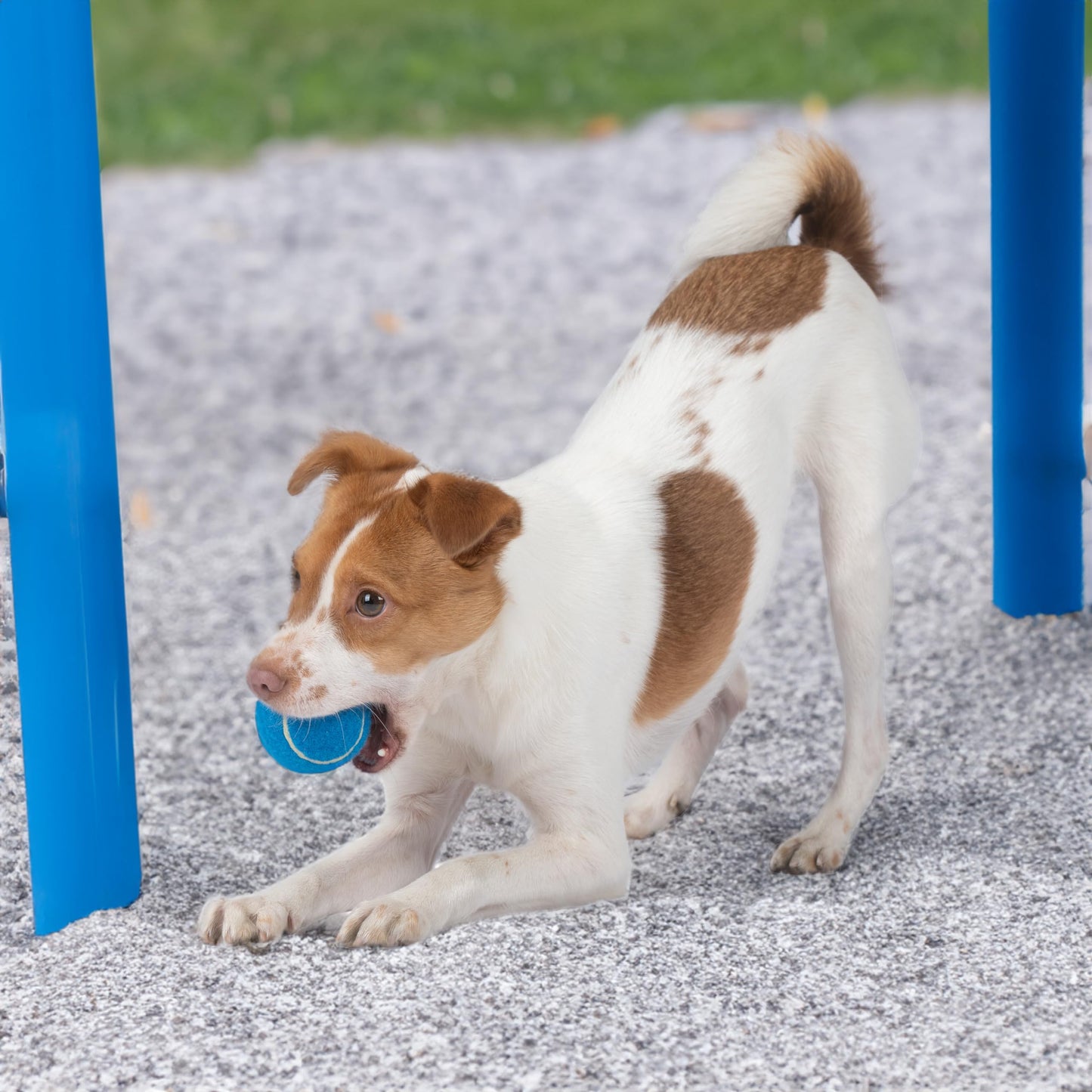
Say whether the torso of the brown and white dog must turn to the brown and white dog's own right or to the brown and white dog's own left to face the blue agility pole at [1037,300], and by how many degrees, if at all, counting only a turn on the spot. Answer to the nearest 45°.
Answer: approximately 180°

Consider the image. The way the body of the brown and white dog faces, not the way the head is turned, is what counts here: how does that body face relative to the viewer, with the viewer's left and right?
facing the viewer and to the left of the viewer

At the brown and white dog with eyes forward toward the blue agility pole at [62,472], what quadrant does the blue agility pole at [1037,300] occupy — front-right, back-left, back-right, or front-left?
back-right

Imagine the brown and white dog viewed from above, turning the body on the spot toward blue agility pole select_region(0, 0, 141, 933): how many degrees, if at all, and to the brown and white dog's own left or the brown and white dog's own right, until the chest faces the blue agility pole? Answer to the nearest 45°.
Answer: approximately 45° to the brown and white dog's own right
